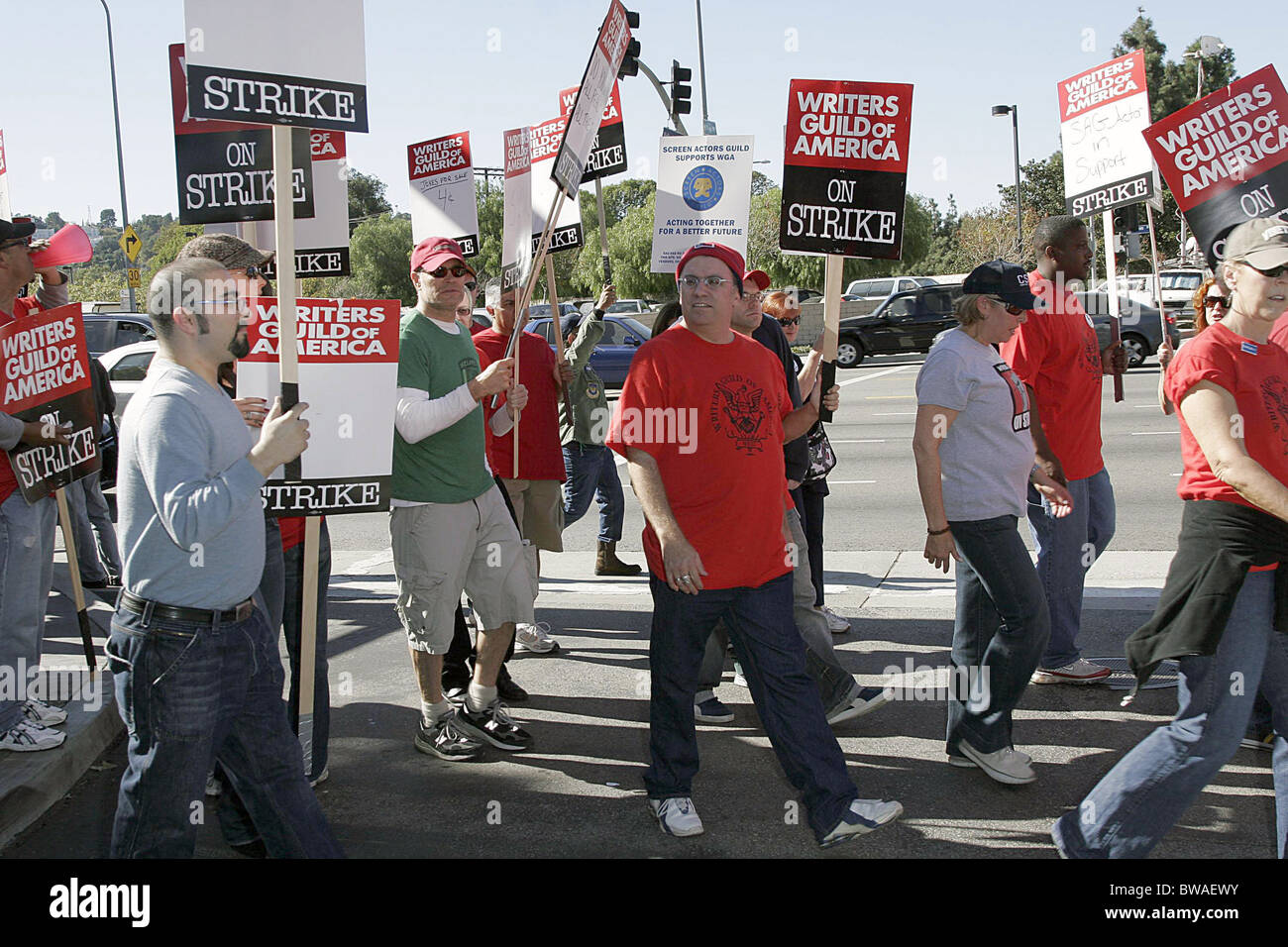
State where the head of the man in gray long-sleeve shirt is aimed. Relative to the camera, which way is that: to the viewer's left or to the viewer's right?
to the viewer's right

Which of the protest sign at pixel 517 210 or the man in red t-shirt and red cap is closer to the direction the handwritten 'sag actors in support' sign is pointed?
the man in red t-shirt and red cap

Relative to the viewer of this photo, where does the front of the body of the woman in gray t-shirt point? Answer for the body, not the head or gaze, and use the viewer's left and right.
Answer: facing to the right of the viewer

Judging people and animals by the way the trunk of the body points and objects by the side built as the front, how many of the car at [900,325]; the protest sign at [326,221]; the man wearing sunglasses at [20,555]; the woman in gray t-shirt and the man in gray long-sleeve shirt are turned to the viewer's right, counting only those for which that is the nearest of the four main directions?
3

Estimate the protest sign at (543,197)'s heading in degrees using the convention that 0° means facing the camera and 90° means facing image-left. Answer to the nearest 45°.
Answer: approximately 0°

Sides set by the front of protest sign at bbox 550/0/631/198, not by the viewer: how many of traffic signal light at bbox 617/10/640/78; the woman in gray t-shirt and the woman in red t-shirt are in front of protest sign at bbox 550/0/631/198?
2

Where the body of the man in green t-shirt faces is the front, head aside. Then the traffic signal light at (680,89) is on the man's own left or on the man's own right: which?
on the man's own left

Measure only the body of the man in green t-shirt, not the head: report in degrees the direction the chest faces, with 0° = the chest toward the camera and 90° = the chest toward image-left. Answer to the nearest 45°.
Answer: approximately 315°

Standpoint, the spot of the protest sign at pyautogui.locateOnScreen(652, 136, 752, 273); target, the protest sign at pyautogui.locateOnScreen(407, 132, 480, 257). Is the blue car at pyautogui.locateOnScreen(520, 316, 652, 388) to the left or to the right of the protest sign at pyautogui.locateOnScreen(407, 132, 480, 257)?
right
